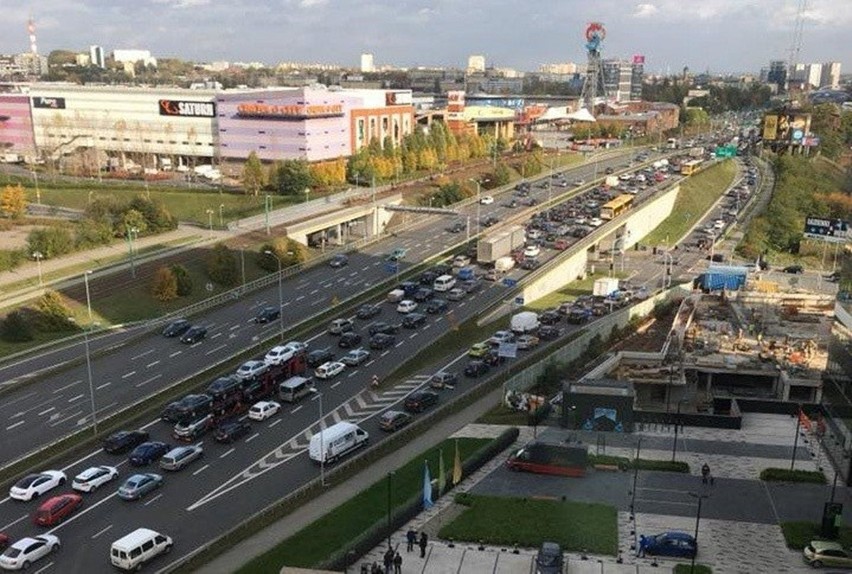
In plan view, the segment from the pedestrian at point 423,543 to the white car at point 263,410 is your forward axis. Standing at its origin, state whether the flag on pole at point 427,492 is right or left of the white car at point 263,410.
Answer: right

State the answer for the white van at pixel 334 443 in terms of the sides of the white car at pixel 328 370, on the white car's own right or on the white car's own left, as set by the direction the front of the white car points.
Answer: on the white car's own right

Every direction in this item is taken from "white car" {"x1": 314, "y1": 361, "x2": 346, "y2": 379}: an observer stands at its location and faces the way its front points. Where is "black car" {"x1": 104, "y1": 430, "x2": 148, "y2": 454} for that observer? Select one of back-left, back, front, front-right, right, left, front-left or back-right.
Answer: back

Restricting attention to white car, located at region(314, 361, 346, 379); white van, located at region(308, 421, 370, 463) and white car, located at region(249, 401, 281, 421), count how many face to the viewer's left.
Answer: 0

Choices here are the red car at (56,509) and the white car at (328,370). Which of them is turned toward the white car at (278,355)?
the red car

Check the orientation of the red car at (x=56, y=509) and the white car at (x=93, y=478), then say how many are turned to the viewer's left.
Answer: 0

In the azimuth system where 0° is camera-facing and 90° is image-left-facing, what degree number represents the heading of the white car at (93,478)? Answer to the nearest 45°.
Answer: approximately 225°

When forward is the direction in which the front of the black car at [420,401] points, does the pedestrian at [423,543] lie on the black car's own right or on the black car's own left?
on the black car's own right

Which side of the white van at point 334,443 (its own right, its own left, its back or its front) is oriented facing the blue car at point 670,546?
right

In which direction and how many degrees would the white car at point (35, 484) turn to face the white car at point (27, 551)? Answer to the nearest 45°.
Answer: approximately 135° to its right

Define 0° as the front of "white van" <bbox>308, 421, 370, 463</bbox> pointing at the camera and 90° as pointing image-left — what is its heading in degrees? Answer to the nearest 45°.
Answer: approximately 225°

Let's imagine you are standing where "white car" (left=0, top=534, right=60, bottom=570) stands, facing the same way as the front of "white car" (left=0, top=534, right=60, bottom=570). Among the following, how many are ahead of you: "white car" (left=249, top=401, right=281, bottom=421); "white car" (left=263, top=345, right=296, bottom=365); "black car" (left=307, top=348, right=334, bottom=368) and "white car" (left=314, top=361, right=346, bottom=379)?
4
